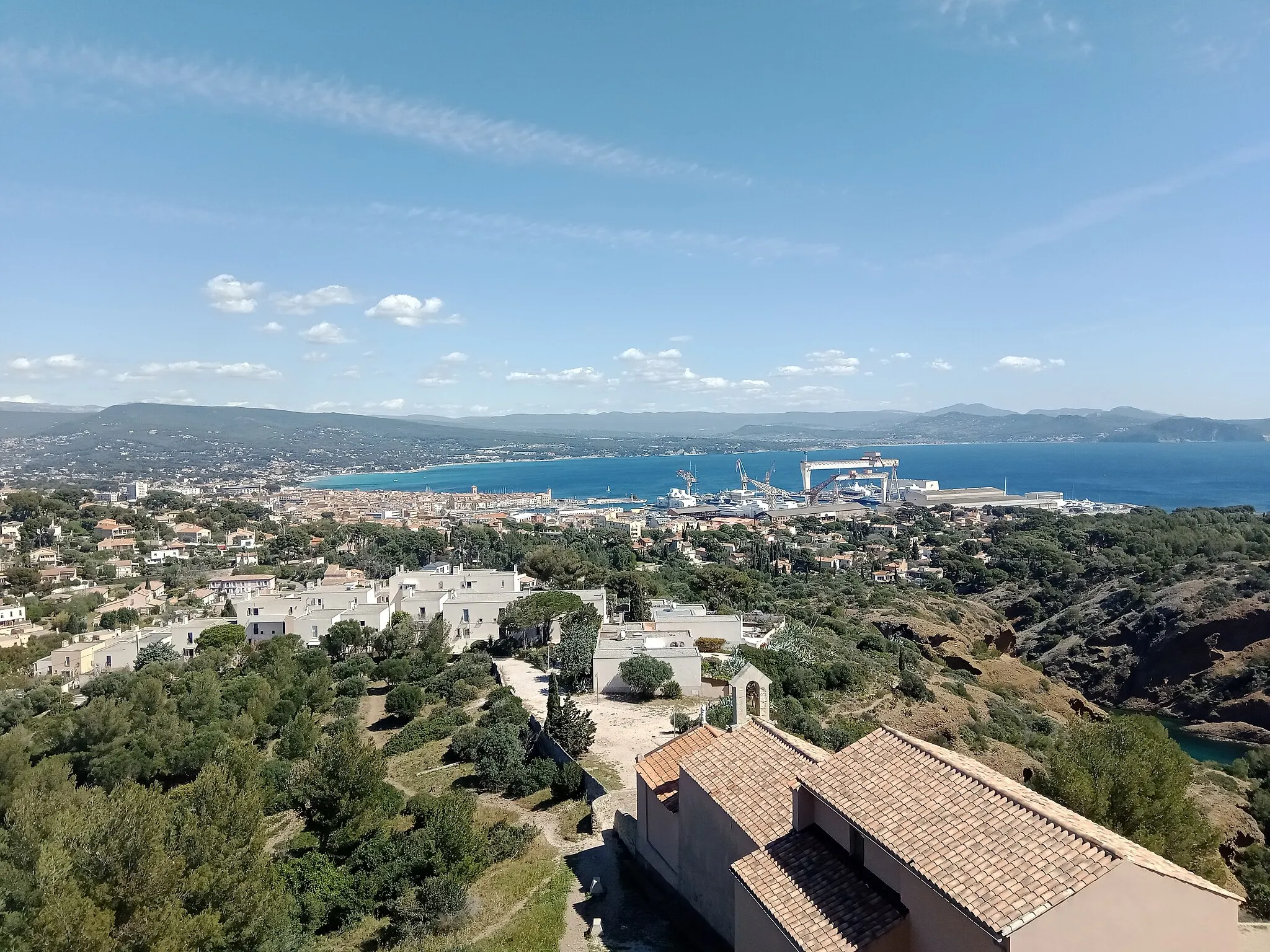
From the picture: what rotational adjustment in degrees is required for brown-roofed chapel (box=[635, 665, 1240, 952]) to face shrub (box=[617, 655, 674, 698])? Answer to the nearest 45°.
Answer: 0° — it already faces it

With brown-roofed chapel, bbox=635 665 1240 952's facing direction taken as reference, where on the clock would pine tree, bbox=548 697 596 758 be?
The pine tree is roughly at 12 o'clock from the brown-roofed chapel.

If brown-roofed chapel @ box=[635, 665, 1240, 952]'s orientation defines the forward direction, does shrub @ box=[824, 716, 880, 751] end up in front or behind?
in front

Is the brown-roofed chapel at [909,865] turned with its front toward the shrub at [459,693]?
yes

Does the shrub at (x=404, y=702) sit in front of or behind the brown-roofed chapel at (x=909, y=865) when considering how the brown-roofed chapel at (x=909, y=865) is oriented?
in front

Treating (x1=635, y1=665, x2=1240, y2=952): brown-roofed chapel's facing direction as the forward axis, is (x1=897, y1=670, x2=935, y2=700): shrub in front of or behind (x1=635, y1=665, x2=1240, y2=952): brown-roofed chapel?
in front

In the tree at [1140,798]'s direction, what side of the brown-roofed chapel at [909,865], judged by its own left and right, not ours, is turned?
right

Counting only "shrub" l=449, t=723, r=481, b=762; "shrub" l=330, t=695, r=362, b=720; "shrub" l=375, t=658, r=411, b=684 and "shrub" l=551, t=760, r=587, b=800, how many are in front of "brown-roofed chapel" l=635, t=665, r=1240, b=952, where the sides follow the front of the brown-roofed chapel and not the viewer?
4

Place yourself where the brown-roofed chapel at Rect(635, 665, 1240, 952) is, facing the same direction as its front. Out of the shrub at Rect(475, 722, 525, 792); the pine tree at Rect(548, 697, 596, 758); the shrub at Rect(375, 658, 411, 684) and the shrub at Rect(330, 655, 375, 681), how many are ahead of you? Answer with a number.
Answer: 4

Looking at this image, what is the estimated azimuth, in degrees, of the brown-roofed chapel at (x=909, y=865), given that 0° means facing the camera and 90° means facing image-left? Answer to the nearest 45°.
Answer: approximately 135°

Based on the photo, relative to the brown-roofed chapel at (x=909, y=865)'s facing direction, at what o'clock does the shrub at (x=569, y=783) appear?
The shrub is roughly at 12 o'clock from the brown-roofed chapel.

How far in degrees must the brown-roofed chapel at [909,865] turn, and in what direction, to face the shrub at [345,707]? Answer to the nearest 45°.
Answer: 0° — it already faces it

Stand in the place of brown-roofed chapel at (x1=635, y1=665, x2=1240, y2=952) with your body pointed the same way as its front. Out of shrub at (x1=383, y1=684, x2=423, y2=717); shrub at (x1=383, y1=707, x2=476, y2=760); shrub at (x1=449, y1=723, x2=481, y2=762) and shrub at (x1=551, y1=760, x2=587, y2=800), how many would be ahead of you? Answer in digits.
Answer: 4

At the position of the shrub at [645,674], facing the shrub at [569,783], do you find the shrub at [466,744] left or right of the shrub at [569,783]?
right
